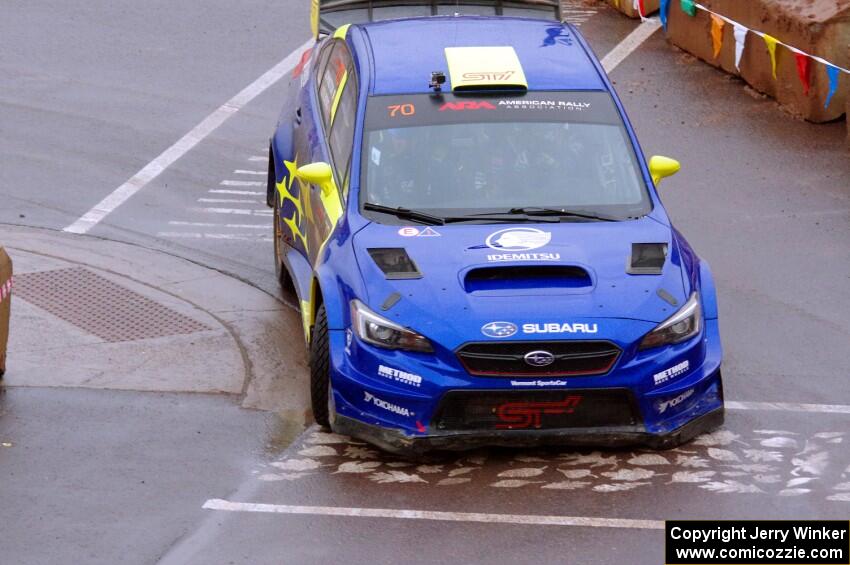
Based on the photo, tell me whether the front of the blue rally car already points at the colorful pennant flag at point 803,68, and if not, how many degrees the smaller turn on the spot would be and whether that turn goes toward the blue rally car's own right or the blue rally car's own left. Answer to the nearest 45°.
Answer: approximately 135° to the blue rally car's own left

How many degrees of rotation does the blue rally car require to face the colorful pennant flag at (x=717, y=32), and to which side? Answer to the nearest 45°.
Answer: approximately 180°

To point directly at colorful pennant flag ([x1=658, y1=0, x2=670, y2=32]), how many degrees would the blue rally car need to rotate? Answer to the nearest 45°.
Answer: approximately 180°

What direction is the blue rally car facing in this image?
toward the camera

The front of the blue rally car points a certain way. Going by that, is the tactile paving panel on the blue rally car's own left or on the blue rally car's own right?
on the blue rally car's own right

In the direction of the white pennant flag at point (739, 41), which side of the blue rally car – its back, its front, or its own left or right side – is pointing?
back

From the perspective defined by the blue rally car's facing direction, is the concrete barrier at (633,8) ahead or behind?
behind

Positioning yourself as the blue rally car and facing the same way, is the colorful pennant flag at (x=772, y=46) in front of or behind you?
behind

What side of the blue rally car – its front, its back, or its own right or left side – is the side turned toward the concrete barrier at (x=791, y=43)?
back

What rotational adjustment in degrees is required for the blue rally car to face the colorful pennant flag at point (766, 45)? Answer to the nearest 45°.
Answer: approximately 180°
